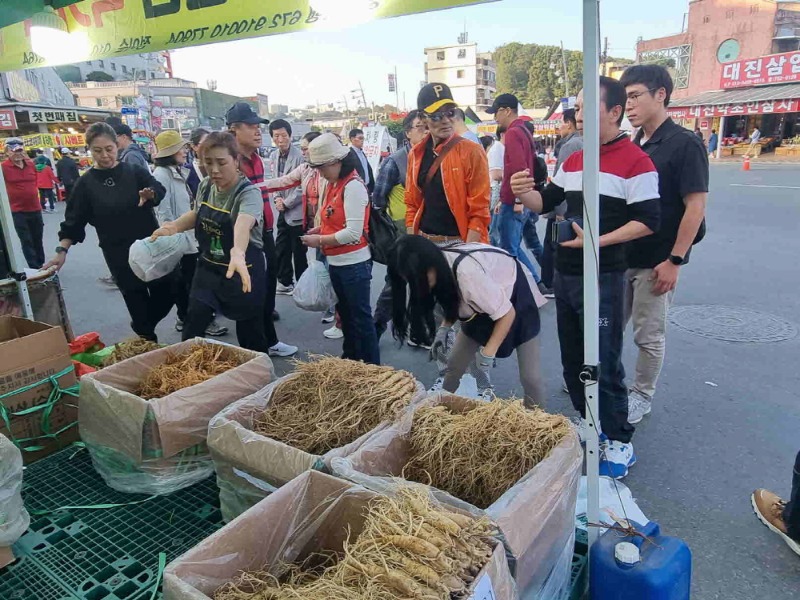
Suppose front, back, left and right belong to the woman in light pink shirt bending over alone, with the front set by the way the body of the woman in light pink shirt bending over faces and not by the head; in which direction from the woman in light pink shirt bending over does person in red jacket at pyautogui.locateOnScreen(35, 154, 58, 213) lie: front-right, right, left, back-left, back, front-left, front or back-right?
right

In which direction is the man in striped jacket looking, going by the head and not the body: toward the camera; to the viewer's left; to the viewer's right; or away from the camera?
to the viewer's left

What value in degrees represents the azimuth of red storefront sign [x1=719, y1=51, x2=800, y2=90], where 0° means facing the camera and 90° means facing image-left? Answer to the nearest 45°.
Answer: approximately 45°

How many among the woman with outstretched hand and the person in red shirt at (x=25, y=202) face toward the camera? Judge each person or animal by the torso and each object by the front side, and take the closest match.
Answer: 2

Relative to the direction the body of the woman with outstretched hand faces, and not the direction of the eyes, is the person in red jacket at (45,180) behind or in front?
behind

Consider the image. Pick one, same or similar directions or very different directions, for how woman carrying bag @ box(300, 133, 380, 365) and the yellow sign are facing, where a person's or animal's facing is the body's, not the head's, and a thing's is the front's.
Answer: very different directions

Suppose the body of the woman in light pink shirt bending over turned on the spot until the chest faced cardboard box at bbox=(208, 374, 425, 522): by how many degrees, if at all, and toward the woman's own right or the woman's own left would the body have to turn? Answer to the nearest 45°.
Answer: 0° — they already face it

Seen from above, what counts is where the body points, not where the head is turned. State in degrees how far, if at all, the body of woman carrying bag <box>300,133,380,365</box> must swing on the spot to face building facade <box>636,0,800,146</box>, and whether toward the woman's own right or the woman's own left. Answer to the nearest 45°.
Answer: approximately 180°

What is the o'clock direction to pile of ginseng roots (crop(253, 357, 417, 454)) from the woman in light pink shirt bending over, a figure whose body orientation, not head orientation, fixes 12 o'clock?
The pile of ginseng roots is roughly at 12 o'clock from the woman in light pink shirt bending over.
